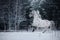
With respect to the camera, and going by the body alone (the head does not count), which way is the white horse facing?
to the viewer's left
